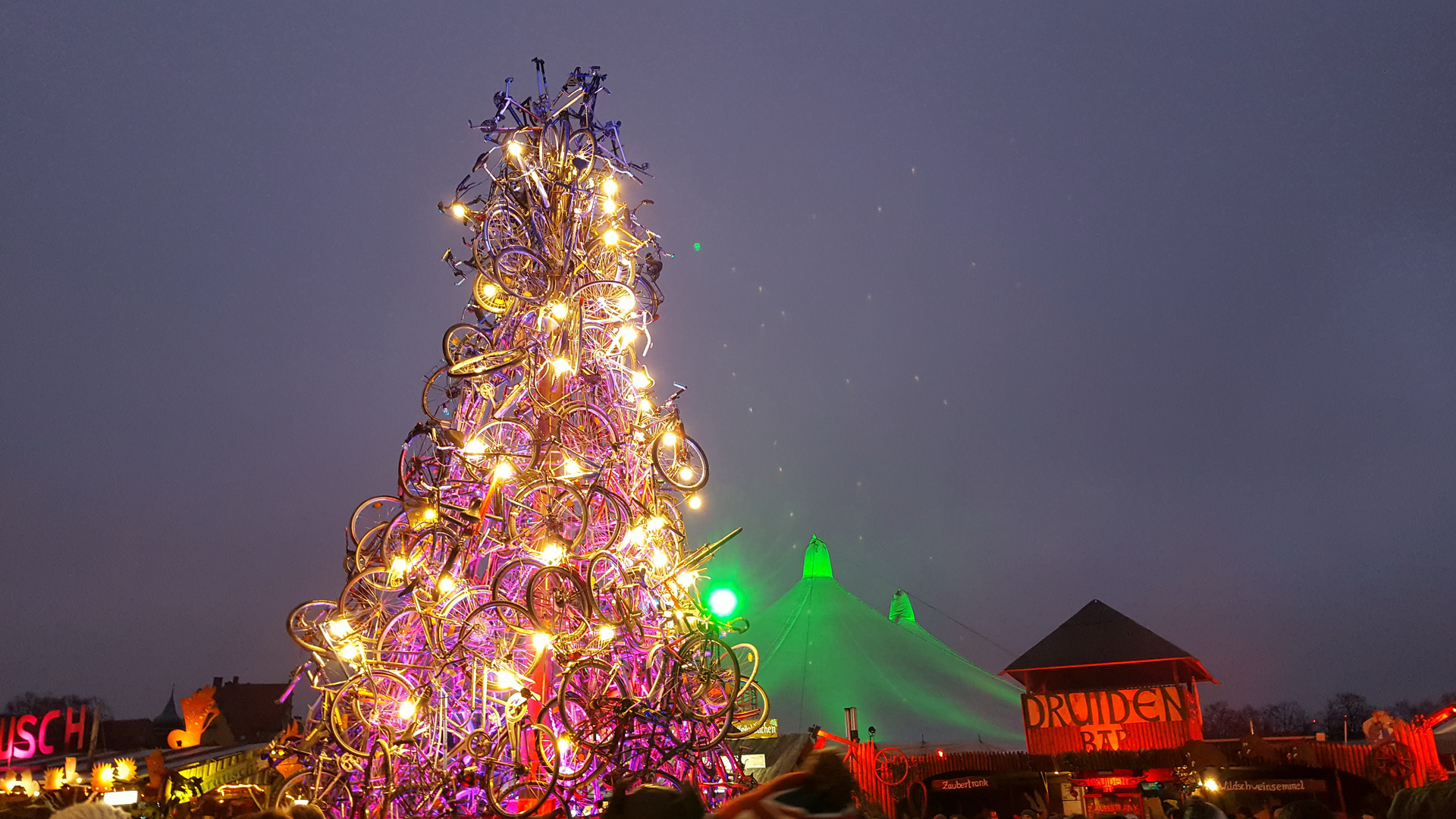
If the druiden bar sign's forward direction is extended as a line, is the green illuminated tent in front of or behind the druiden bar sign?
behind

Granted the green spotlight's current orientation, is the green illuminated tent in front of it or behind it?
behind

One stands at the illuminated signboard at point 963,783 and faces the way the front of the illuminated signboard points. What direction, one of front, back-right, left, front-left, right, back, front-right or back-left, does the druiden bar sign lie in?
left

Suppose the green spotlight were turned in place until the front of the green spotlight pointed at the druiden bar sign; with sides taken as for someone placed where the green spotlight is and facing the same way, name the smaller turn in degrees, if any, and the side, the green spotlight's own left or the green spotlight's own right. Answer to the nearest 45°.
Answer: approximately 135° to the green spotlight's own left

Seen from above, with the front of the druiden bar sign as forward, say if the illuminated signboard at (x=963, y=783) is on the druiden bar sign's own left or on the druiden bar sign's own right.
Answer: on the druiden bar sign's own right

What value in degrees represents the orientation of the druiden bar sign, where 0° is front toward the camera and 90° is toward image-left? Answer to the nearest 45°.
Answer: approximately 0°
